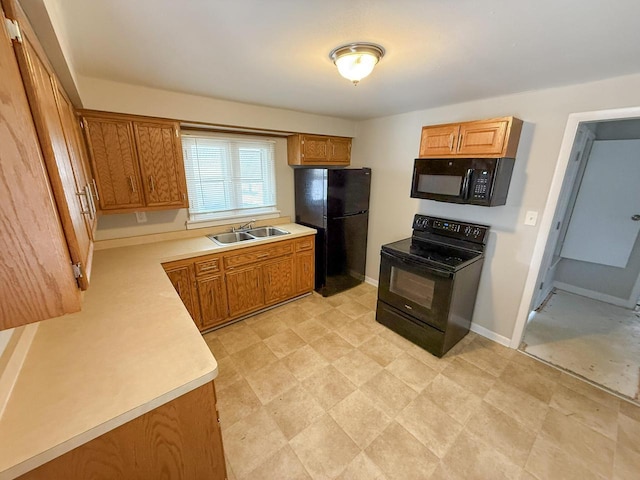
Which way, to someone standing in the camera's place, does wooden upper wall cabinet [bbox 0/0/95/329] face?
facing to the right of the viewer

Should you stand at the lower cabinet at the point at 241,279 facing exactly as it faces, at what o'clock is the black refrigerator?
The black refrigerator is roughly at 10 o'clock from the lower cabinet.

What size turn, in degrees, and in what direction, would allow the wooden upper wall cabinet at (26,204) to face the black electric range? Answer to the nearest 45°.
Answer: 0° — it already faces it

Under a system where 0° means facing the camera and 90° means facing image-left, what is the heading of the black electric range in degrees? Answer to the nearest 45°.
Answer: approximately 45°

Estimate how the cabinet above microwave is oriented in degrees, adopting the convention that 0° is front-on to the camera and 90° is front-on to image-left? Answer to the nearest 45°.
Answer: approximately 45°

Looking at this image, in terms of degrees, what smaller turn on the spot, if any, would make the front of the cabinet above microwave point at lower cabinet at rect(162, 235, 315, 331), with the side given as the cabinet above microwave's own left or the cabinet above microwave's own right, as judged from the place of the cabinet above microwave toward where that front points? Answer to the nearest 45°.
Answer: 0° — it already faces it

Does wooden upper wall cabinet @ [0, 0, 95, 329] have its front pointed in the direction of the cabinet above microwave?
yes
